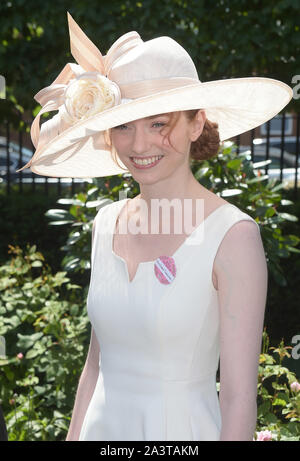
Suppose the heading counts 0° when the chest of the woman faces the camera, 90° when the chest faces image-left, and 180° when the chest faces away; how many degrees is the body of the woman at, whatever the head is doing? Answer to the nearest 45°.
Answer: approximately 45°

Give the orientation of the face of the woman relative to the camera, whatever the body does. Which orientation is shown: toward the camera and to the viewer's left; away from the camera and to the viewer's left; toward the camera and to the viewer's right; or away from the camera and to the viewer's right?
toward the camera and to the viewer's left
